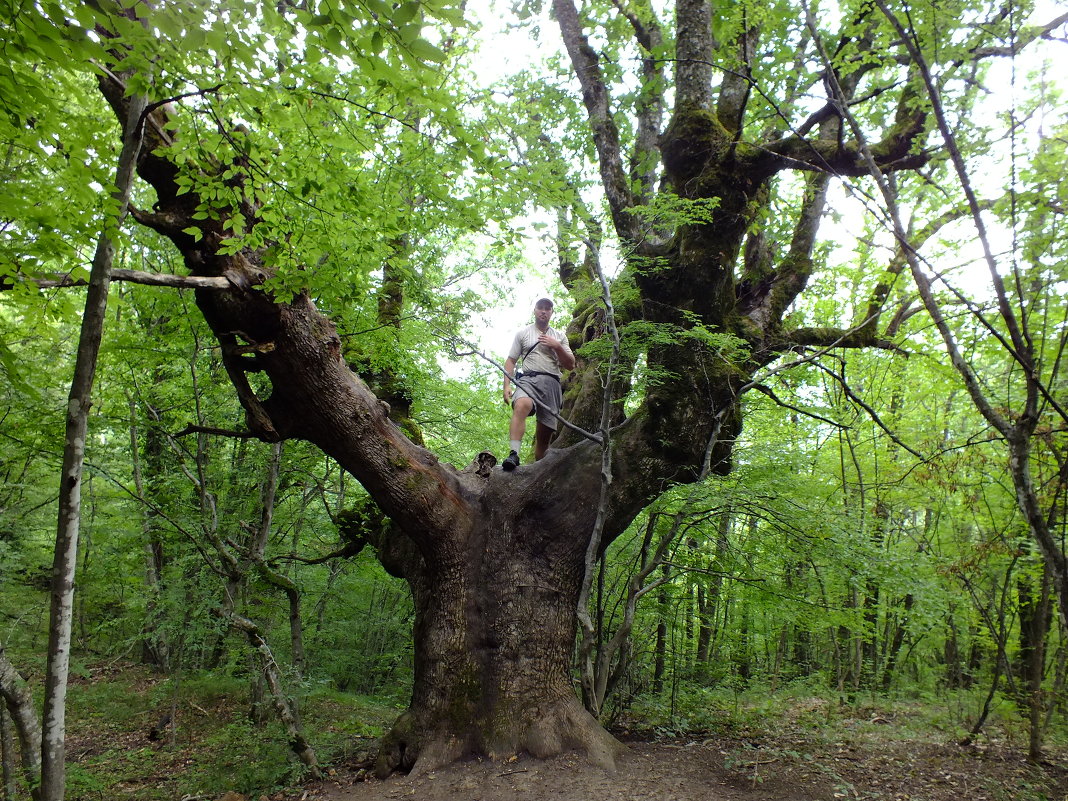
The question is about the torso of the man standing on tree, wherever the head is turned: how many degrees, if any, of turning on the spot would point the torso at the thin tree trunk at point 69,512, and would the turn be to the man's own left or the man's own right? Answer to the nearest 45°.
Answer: approximately 45° to the man's own right

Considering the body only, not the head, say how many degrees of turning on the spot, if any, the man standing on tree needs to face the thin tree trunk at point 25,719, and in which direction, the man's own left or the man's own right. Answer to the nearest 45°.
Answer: approximately 45° to the man's own right

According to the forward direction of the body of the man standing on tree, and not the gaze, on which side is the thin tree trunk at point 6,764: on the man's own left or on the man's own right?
on the man's own right

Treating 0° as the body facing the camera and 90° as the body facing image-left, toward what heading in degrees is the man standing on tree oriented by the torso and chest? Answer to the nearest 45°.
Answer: approximately 0°
